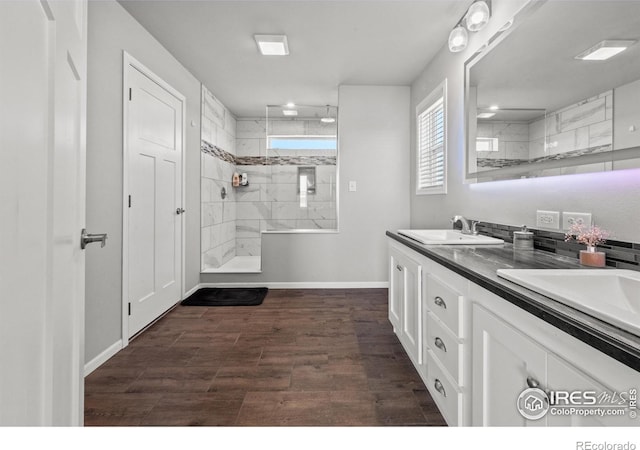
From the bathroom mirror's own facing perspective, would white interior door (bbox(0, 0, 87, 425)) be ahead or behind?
ahead

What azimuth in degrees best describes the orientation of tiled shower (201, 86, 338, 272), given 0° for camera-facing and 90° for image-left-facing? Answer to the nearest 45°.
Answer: approximately 0°

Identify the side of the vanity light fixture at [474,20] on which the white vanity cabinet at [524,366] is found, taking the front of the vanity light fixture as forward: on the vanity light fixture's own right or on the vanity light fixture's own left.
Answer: on the vanity light fixture's own left

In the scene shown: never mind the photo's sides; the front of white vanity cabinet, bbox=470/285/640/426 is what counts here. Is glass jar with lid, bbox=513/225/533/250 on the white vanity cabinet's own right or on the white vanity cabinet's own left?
on the white vanity cabinet's own right

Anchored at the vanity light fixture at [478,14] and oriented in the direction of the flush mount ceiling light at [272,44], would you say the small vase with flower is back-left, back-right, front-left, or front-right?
back-left

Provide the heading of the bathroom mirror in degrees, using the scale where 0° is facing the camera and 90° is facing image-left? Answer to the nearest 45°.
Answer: approximately 45°

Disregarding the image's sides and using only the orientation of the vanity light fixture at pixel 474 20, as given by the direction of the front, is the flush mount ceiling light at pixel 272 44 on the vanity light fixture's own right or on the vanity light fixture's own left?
on the vanity light fixture's own right
